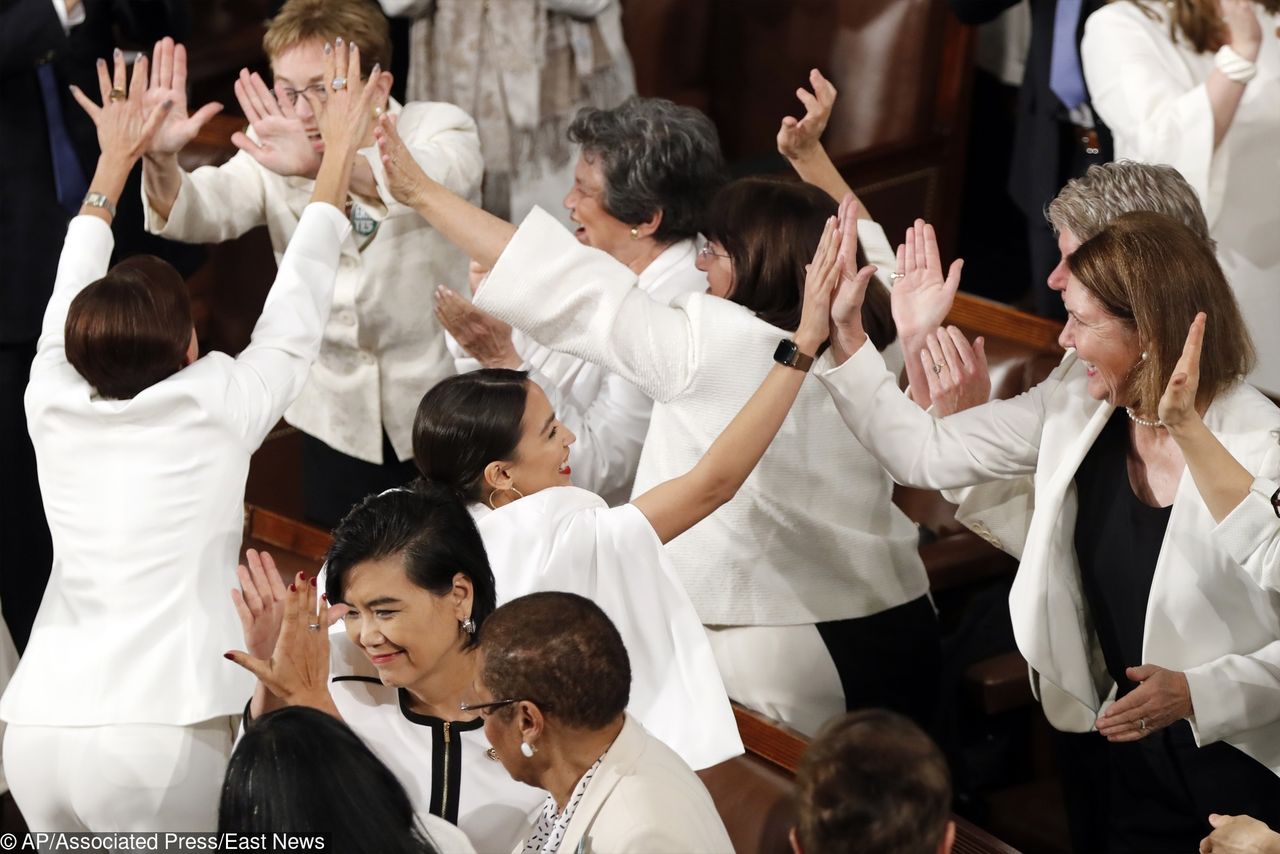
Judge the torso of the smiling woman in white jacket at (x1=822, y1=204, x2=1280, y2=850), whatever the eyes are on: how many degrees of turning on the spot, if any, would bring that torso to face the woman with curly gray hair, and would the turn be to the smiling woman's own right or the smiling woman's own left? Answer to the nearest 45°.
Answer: approximately 90° to the smiling woman's own right

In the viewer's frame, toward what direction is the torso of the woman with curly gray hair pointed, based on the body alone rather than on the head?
to the viewer's left

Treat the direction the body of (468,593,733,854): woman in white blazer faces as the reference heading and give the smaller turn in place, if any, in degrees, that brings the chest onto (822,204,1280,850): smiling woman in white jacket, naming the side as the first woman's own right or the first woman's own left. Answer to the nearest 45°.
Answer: approximately 135° to the first woman's own right

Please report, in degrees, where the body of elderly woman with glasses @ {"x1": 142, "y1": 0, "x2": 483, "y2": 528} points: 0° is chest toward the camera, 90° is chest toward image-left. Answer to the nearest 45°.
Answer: approximately 45°

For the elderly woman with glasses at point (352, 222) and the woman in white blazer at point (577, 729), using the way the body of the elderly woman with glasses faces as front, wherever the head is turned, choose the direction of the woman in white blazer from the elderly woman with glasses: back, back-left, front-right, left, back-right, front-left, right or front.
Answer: front-left

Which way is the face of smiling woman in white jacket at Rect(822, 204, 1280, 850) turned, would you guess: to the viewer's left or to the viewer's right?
to the viewer's left

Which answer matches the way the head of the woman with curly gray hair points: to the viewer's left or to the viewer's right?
to the viewer's left

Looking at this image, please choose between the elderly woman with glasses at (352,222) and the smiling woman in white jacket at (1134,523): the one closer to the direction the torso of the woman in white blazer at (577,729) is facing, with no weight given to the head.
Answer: the elderly woman with glasses

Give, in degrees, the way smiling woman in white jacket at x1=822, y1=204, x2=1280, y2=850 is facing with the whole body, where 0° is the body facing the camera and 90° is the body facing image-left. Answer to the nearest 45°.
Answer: approximately 45°
